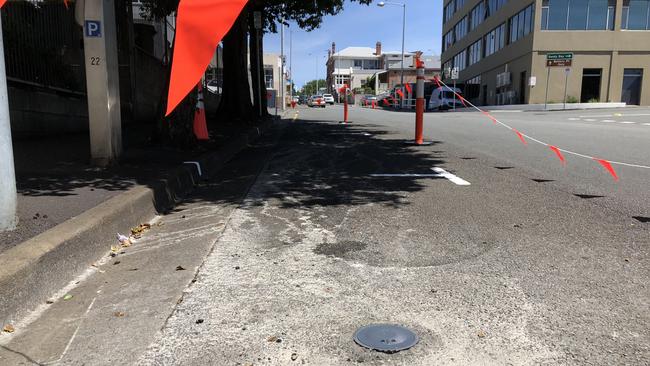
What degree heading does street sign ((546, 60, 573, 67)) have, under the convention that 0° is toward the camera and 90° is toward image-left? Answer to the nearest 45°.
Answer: approximately 0°

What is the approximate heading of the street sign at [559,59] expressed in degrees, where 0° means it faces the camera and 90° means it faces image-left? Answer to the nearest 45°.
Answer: approximately 0°

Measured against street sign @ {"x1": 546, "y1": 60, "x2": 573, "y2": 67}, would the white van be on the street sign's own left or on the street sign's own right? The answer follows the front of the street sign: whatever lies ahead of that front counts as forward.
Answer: on the street sign's own right

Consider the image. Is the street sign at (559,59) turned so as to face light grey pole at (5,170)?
yes

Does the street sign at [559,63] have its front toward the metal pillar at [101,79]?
yes

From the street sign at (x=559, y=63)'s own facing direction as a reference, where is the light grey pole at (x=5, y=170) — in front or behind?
in front

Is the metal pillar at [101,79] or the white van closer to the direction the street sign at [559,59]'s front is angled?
the metal pillar

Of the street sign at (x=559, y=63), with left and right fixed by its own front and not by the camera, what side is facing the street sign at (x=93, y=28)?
front

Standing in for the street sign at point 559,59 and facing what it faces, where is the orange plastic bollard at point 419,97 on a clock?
The orange plastic bollard is roughly at 12 o'clock from the street sign.

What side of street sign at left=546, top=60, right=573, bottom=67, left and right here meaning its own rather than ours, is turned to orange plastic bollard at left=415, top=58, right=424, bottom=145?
front

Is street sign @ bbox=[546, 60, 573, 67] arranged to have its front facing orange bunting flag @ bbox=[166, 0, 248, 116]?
yes
